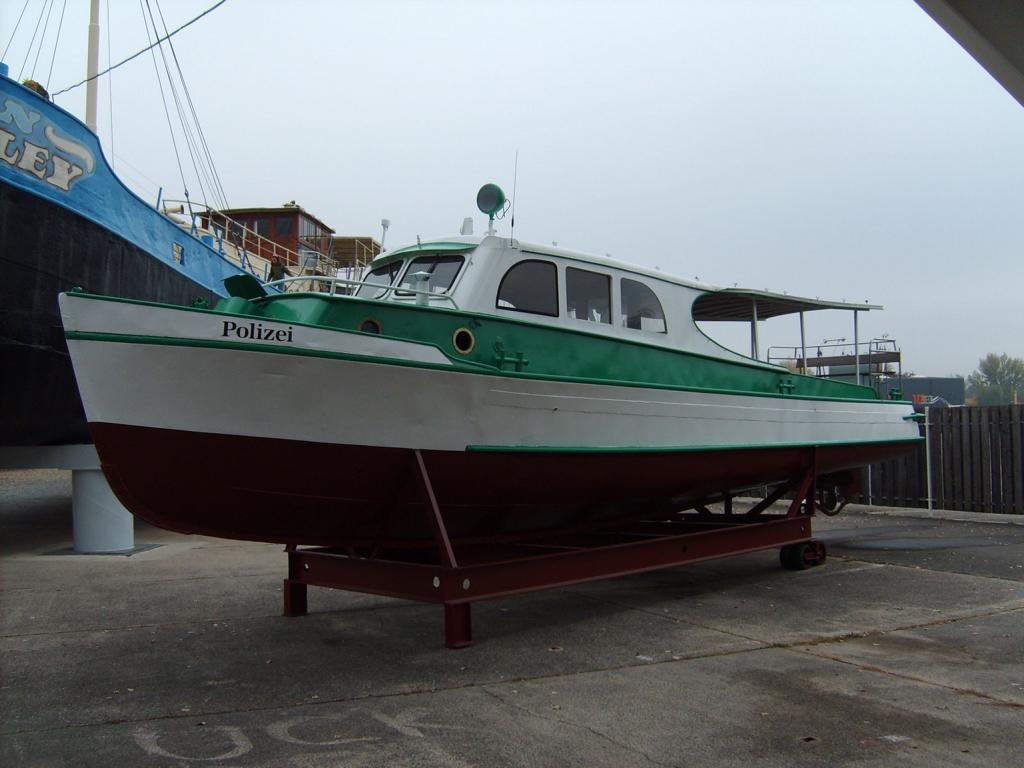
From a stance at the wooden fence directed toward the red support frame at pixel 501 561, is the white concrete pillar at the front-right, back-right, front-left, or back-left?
front-right

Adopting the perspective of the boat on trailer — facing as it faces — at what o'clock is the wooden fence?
The wooden fence is roughly at 6 o'clock from the boat on trailer.

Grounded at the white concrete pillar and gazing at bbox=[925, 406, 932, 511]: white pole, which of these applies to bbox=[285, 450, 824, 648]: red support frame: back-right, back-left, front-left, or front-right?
front-right

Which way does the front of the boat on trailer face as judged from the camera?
facing the viewer and to the left of the viewer

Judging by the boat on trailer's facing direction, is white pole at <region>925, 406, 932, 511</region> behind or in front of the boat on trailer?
behind
